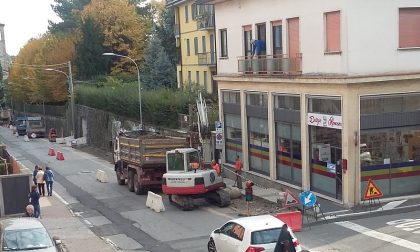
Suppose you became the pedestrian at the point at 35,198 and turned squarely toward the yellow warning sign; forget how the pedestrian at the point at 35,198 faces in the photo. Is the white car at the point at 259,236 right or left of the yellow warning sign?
right

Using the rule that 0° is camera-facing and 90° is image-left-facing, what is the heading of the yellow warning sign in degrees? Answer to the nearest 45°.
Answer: approximately 0°

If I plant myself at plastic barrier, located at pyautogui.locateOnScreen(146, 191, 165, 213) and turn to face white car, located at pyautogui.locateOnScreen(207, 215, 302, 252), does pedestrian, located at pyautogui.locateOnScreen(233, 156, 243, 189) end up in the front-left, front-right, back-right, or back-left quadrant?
back-left

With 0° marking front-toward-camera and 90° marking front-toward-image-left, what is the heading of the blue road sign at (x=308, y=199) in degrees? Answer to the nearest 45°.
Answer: approximately 0°

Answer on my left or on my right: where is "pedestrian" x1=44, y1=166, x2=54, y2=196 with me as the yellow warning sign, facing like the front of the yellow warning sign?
on my right

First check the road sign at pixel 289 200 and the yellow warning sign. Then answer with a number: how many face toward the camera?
2

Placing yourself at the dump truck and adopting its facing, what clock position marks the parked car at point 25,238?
The parked car is roughly at 8 o'clock from the dump truck.

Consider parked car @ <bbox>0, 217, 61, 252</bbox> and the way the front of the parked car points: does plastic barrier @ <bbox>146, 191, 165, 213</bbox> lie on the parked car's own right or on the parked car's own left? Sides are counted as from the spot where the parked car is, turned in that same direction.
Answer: on the parked car's own left
